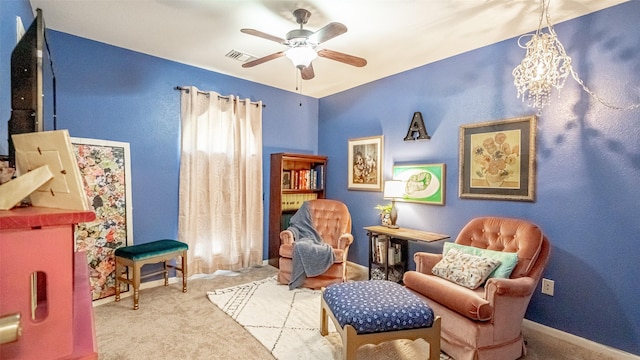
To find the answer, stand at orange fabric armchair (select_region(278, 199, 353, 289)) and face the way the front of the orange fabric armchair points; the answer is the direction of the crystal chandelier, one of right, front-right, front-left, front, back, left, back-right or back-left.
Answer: left

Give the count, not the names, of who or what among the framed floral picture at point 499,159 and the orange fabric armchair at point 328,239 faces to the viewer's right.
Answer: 0

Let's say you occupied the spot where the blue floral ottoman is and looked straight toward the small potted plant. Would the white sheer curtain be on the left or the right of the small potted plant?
left

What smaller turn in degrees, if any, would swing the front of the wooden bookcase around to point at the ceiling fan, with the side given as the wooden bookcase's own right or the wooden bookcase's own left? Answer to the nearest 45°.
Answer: approximately 45° to the wooden bookcase's own right

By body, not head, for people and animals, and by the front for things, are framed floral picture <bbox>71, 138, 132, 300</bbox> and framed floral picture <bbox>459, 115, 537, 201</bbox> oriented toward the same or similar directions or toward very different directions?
very different directions

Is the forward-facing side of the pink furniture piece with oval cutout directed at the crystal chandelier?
yes

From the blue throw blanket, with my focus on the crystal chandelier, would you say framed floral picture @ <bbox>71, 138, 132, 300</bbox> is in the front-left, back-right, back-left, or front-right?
back-right

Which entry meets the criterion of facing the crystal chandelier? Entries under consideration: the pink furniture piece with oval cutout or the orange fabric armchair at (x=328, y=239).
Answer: the pink furniture piece with oval cutout

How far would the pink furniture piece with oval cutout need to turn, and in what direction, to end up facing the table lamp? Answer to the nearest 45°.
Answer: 0° — it already faces it

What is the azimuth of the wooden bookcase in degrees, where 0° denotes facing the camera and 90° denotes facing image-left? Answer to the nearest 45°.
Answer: approximately 315°

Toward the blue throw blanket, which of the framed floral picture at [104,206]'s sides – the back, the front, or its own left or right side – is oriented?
front

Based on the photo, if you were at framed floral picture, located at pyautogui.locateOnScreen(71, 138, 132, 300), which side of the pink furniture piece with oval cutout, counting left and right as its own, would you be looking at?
left

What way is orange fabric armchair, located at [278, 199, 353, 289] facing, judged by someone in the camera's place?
facing the viewer and to the left of the viewer

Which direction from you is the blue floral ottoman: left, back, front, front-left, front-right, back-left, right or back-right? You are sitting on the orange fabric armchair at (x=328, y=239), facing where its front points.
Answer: front-left
